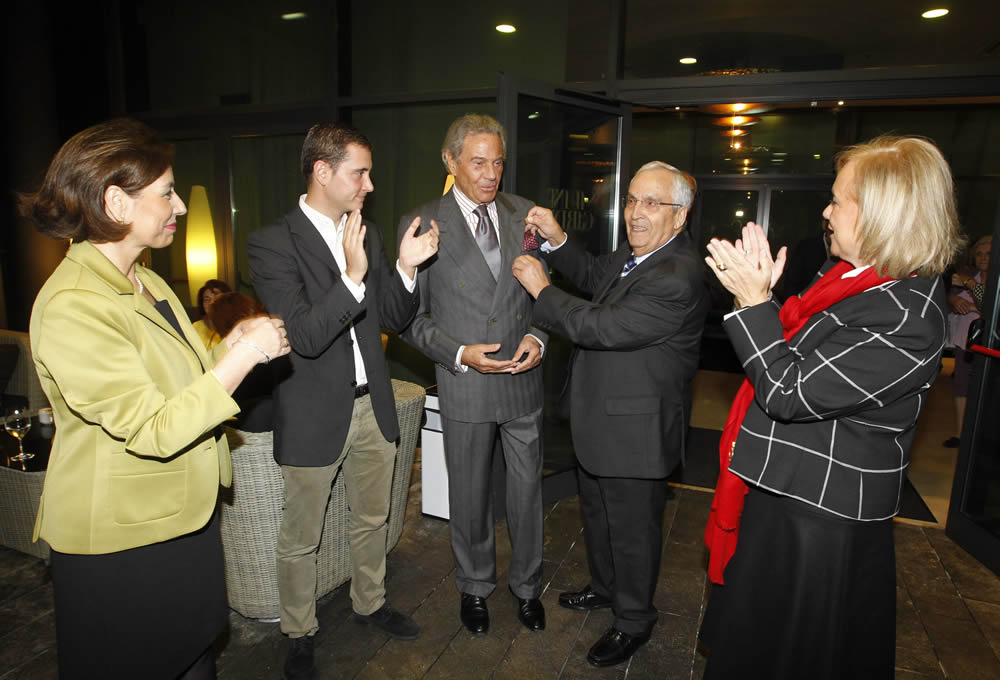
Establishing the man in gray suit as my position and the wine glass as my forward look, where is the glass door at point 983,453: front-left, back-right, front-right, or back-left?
back-right

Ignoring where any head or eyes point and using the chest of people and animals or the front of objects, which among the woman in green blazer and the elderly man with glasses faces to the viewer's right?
the woman in green blazer

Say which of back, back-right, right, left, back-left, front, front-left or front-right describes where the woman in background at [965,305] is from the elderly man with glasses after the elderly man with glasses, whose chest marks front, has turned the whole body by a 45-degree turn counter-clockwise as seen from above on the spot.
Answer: back-left

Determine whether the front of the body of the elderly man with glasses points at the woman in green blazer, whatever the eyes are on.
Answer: yes

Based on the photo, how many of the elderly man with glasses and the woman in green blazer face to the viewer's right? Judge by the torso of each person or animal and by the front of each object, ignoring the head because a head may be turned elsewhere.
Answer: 1

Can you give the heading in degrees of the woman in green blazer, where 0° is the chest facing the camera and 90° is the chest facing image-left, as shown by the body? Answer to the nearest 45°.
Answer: approximately 270°

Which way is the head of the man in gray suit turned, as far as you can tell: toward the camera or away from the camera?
toward the camera

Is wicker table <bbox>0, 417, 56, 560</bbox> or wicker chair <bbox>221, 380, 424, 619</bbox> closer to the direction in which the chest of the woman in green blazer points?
the wicker chair

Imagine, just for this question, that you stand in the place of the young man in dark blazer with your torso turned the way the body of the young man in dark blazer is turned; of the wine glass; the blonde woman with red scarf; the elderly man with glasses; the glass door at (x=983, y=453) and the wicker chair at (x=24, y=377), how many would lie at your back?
2

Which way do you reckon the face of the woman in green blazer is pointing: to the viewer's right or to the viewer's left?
to the viewer's right

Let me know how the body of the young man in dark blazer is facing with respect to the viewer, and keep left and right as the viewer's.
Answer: facing the viewer and to the right of the viewer

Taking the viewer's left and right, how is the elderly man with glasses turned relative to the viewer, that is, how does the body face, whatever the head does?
facing the viewer and to the left of the viewer

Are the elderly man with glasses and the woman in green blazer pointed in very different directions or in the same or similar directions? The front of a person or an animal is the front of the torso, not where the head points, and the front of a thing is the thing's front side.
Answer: very different directions

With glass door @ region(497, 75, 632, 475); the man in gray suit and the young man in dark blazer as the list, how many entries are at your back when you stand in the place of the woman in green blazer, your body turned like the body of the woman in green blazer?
0

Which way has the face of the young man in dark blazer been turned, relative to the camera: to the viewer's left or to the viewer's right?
to the viewer's right

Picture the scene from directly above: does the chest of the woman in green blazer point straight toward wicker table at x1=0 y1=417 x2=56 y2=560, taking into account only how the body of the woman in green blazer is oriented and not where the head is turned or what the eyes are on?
no
